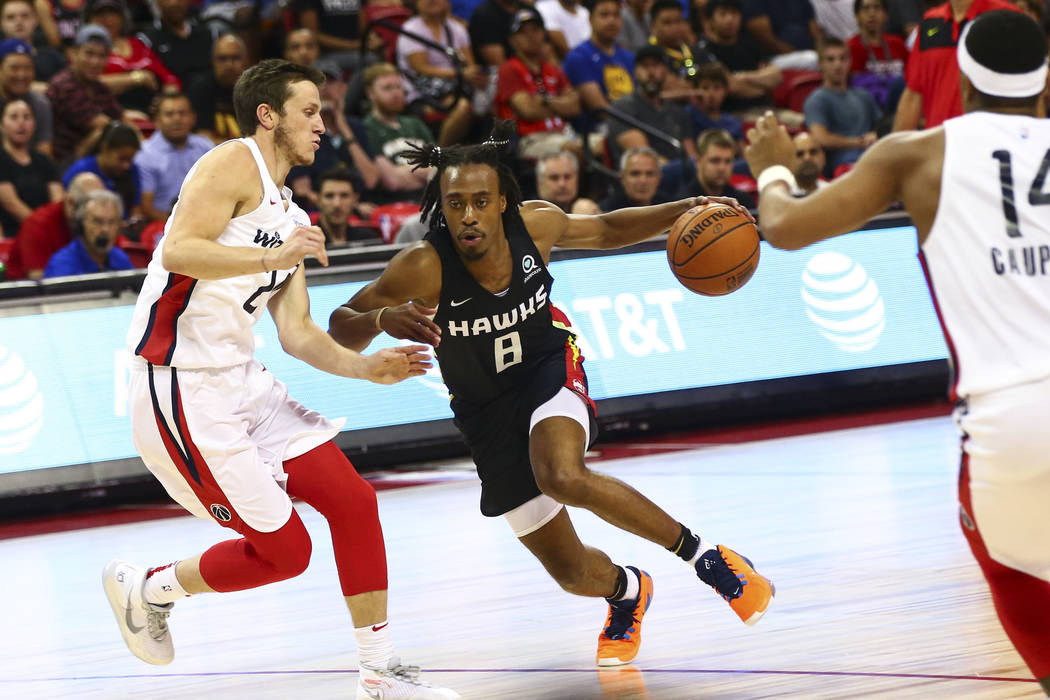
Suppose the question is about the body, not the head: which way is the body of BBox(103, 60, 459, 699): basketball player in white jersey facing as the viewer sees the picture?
to the viewer's right

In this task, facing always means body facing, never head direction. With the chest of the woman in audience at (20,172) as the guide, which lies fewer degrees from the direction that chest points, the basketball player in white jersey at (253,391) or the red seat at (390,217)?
the basketball player in white jersey

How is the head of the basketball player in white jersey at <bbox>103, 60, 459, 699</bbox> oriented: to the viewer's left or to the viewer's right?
to the viewer's right

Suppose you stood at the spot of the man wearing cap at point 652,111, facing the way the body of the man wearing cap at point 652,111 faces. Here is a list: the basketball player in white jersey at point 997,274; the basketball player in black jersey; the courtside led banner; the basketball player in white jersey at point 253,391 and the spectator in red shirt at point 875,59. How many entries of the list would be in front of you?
4

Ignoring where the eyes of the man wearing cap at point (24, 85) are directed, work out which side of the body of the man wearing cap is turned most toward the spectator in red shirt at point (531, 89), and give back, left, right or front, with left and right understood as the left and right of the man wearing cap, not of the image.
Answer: left

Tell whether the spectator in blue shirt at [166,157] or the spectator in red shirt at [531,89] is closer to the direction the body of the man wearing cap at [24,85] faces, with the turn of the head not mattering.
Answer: the spectator in blue shirt

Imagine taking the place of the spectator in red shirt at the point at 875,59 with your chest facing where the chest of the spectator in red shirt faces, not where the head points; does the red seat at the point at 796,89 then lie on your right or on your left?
on your right

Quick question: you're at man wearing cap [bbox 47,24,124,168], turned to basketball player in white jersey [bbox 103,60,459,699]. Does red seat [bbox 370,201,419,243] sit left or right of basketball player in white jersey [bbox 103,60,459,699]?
left

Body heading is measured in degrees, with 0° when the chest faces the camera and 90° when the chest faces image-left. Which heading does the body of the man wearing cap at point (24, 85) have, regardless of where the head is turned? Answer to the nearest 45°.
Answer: approximately 0°
